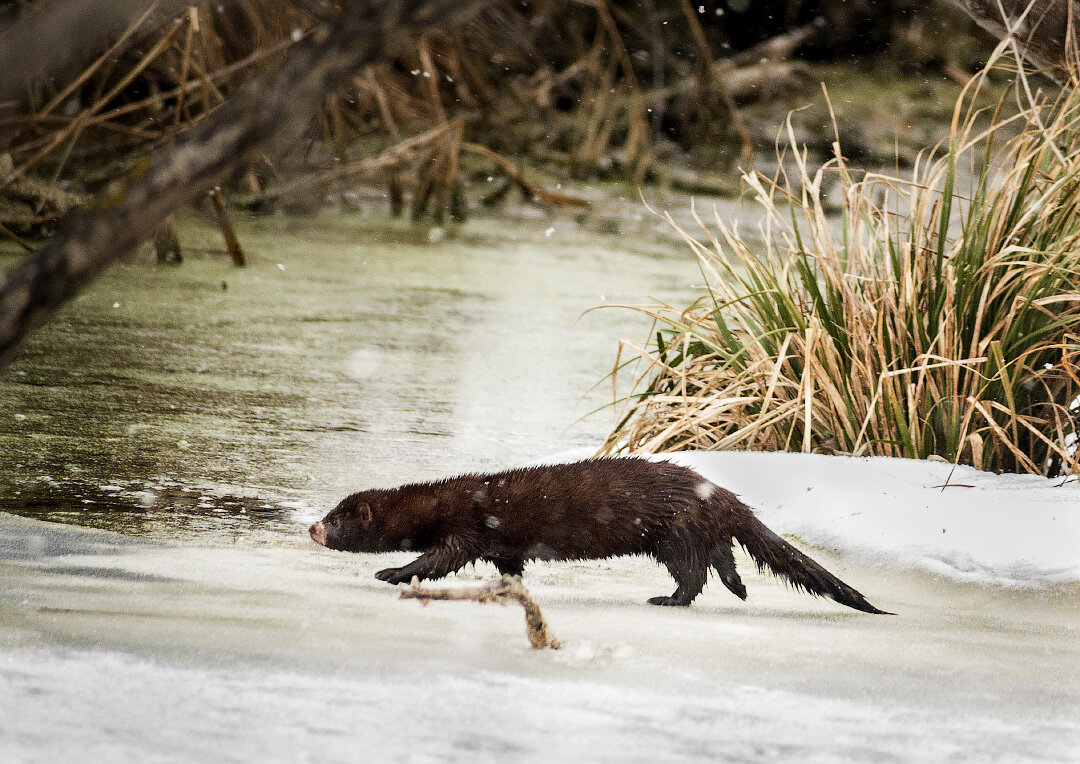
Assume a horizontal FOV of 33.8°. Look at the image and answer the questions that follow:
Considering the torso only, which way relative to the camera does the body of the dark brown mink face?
to the viewer's left

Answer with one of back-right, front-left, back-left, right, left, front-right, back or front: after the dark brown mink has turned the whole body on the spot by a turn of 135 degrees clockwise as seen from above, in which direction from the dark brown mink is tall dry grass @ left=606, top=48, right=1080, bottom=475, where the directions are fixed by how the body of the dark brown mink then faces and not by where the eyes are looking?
front

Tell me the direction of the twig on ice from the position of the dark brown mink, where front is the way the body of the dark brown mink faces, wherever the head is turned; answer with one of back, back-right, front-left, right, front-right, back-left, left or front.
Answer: left
